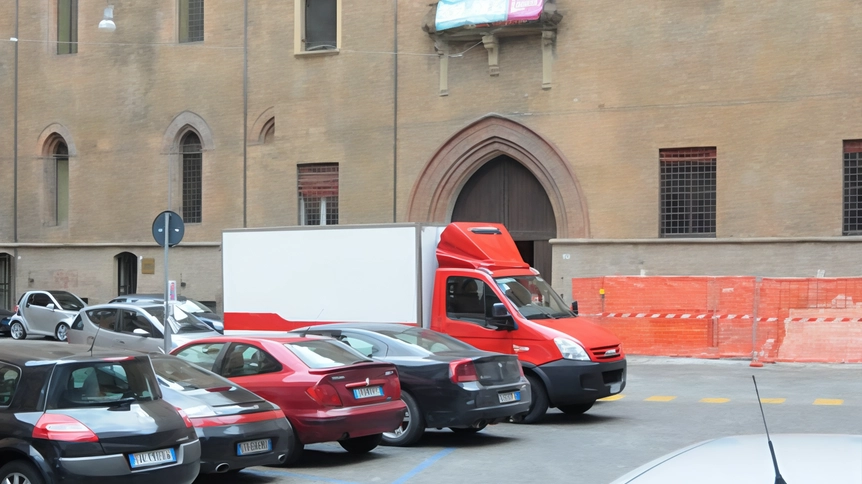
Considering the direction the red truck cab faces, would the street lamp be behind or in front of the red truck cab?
behind

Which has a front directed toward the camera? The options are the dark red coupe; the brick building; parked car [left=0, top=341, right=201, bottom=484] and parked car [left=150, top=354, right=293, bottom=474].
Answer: the brick building

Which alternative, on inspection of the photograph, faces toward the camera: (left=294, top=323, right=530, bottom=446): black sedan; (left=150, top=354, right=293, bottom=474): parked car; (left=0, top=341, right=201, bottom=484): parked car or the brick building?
the brick building

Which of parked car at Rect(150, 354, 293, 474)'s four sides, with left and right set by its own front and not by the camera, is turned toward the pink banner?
right

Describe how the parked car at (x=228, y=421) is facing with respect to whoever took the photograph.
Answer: facing away from the viewer and to the left of the viewer

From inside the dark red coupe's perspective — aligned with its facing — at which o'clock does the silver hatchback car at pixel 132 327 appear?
The silver hatchback car is roughly at 1 o'clock from the dark red coupe.

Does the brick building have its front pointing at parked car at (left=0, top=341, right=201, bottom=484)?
yes
